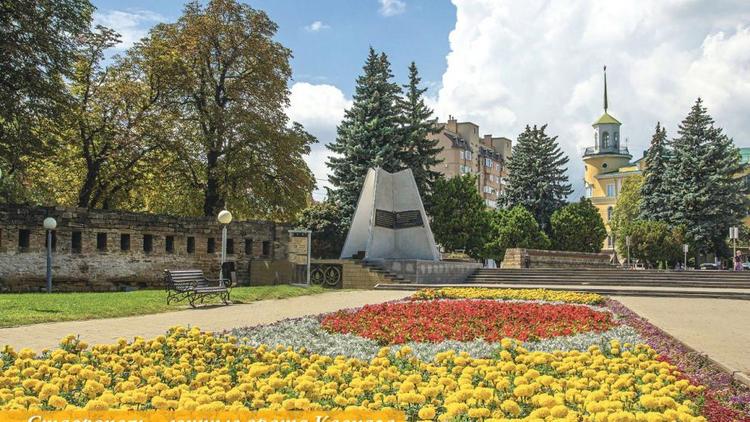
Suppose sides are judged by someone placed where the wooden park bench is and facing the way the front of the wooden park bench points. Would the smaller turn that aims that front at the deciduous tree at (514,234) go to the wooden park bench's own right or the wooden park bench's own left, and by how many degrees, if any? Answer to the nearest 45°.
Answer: approximately 90° to the wooden park bench's own left

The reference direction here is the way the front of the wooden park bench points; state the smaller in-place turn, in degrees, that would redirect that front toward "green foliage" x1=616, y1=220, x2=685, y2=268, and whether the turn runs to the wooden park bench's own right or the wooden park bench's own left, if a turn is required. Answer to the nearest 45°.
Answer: approximately 90° to the wooden park bench's own left

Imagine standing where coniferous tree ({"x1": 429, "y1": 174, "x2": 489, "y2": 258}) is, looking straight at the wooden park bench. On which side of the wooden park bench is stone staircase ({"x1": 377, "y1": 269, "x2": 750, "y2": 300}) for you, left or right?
left

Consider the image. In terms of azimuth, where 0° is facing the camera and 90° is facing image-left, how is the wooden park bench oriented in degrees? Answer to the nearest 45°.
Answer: approximately 315°

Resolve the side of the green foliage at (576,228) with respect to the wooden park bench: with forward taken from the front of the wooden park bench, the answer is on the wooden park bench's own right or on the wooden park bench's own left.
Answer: on the wooden park bench's own left

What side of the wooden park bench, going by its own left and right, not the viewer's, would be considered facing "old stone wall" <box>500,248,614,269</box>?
left

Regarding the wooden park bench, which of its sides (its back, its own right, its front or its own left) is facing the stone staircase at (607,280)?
left

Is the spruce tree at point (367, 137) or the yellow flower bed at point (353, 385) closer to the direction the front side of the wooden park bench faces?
the yellow flower bed

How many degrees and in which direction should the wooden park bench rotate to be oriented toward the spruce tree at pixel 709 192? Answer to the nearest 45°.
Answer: approximately 90° to its left

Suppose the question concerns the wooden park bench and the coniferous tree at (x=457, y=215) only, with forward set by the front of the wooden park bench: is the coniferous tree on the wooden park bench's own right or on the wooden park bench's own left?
on the wooden park bench's own left
